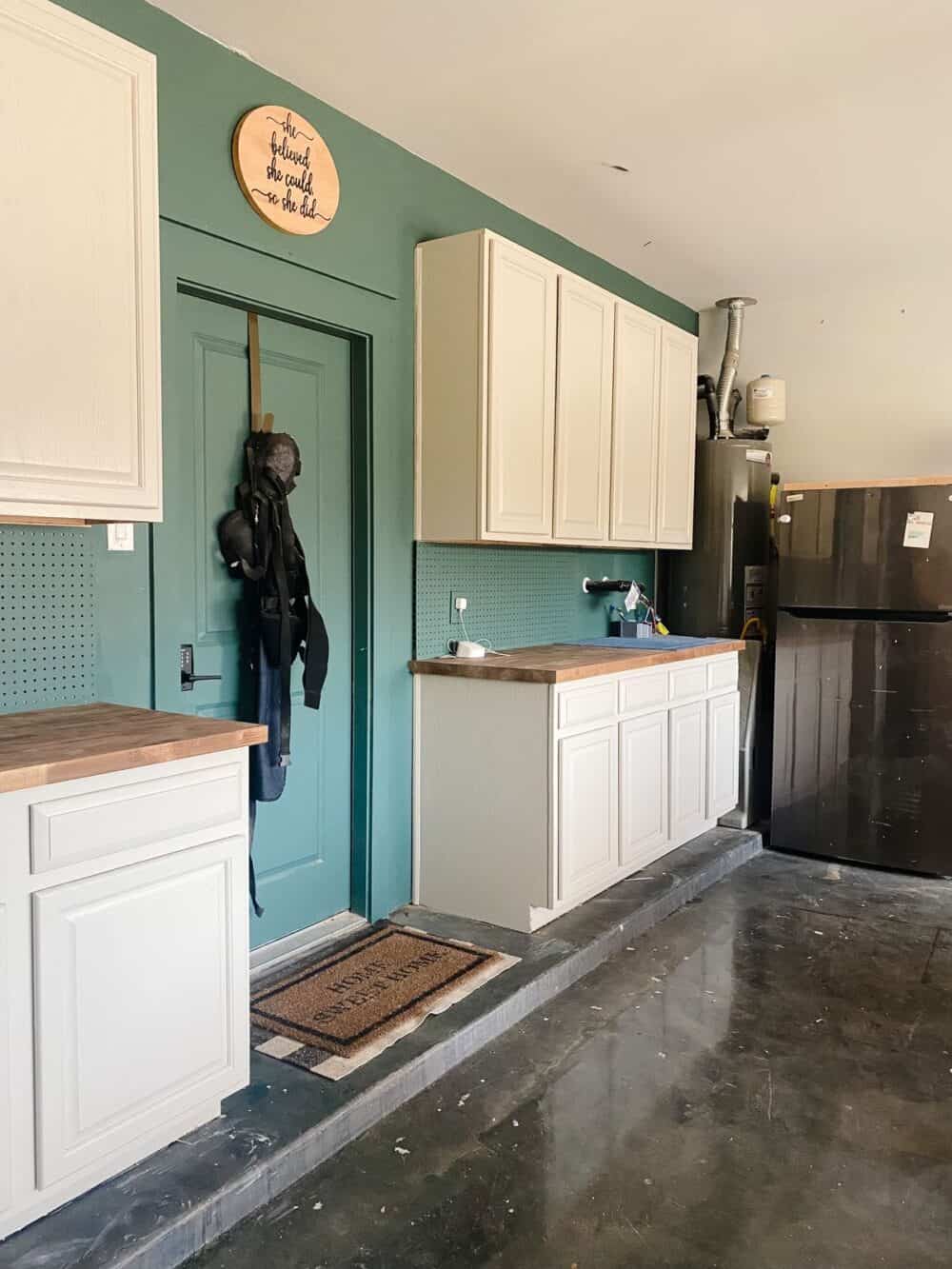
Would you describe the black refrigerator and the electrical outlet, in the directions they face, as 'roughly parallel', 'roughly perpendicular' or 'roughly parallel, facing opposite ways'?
roughly perpendicular

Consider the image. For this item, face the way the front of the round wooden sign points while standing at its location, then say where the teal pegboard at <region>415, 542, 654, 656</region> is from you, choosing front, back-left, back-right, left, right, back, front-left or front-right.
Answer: left

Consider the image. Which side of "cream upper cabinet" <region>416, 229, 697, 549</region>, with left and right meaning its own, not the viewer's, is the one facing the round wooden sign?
right

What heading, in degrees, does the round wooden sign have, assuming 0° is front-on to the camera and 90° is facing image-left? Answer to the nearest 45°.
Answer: approximately 315°

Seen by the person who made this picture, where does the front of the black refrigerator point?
facing the viewer

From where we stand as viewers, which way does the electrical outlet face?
facing the viewer and to the right of the viewer

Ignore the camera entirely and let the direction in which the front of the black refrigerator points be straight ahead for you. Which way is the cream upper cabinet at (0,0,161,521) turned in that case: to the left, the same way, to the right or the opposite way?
to the left

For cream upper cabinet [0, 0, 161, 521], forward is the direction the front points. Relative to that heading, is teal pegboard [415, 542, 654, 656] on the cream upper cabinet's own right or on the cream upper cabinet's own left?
on the cream upper cabinet's own left

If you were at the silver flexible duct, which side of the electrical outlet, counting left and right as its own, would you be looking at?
left
